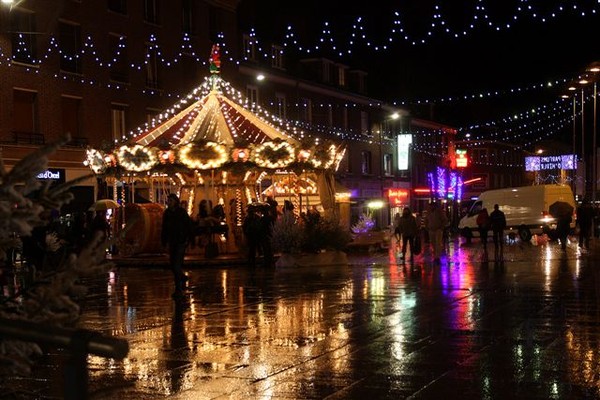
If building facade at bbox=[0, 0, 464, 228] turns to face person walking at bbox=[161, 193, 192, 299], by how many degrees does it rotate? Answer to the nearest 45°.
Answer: approximately 45° to its right

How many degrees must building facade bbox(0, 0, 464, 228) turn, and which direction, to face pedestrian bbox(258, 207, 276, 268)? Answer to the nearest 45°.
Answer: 0° — it already faces them

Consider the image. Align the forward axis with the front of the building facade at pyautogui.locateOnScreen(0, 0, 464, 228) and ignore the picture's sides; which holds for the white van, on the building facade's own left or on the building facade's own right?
on the building facade's own left

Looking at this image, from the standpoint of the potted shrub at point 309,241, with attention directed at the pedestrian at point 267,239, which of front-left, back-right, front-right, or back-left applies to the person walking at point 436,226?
back-right

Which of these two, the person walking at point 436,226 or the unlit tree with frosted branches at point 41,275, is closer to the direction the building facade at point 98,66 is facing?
the person walking

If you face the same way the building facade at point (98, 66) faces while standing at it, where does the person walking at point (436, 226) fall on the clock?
The person walking is roughly at 12 o'clock from the building facade.

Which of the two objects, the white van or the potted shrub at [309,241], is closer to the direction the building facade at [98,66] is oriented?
the potted shrub

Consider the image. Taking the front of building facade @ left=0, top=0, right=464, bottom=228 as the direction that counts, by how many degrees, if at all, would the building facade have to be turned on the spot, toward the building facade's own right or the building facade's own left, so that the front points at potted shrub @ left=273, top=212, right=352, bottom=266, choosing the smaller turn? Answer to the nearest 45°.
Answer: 0° — it already faces it

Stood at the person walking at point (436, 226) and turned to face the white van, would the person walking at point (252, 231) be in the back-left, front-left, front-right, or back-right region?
back-left

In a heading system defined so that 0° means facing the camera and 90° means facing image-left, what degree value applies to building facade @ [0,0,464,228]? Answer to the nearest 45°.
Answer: approximately 315°
